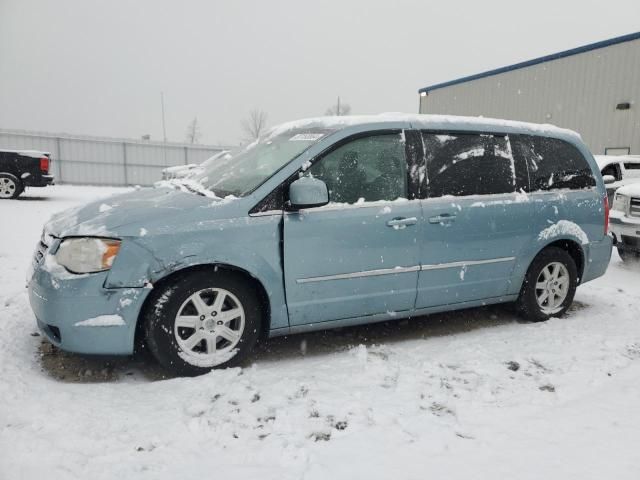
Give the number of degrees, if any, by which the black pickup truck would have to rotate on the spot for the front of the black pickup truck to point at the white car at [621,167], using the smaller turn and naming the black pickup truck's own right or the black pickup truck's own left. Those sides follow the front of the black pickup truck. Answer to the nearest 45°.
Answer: approximately 135° to the black pickup truck's own left

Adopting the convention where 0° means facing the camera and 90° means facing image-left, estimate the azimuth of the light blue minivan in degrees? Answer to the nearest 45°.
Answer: approximately 45°

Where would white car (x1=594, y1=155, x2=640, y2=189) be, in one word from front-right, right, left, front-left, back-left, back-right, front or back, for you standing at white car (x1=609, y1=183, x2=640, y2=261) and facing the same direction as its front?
back

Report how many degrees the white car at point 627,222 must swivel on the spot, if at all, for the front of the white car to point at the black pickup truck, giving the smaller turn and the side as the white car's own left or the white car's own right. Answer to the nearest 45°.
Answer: approximately 90° to the white car's own right

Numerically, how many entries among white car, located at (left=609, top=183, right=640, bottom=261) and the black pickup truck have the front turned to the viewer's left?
1

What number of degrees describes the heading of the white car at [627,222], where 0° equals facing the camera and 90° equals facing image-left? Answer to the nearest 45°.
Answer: approximately 0°

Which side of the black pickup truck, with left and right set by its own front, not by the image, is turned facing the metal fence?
right

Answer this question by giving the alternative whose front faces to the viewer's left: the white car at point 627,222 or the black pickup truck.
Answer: the black pickup truck

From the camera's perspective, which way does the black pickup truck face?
to the viewer's left

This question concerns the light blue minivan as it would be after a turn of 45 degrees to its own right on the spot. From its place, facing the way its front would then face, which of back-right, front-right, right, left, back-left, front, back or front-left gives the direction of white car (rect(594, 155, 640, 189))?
back-right
